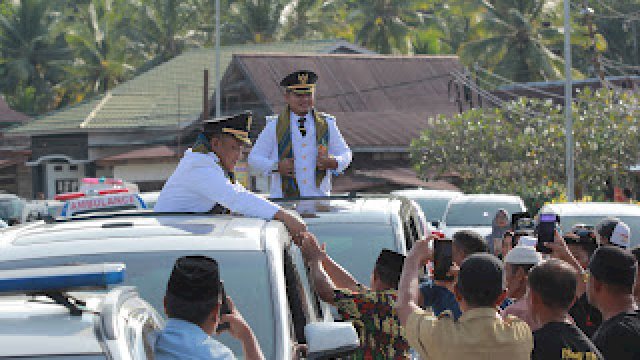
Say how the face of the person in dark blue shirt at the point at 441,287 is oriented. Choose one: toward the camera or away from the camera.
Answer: away from the camera

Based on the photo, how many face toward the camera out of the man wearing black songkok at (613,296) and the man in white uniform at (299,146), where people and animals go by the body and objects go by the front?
1

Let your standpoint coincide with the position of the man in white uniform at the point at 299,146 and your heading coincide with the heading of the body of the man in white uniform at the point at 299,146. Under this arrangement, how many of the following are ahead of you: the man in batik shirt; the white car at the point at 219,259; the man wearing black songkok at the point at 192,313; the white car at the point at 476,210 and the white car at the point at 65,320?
4

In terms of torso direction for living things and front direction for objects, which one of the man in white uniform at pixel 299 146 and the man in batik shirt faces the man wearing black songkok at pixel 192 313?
the man in white uniform

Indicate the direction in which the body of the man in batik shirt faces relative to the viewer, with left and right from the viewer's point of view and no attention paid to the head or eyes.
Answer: facing away from the viewer and to the left of the viewer

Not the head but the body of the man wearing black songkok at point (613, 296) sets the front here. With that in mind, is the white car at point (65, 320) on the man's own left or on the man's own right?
on the man's own left

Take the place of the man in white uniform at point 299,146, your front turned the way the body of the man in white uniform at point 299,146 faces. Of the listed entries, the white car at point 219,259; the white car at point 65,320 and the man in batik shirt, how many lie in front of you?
3

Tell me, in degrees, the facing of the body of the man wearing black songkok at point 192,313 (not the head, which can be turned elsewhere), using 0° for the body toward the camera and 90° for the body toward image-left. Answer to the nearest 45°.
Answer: approximately 225°

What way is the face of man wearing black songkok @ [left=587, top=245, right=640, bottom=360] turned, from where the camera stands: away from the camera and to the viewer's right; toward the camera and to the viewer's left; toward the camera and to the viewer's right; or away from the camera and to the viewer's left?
away from the camera and to the viewer's left

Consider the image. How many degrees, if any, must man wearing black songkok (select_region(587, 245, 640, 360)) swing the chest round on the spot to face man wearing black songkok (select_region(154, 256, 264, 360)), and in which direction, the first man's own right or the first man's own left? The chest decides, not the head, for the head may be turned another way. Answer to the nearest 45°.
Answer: approximately 90° to the first man's own left
